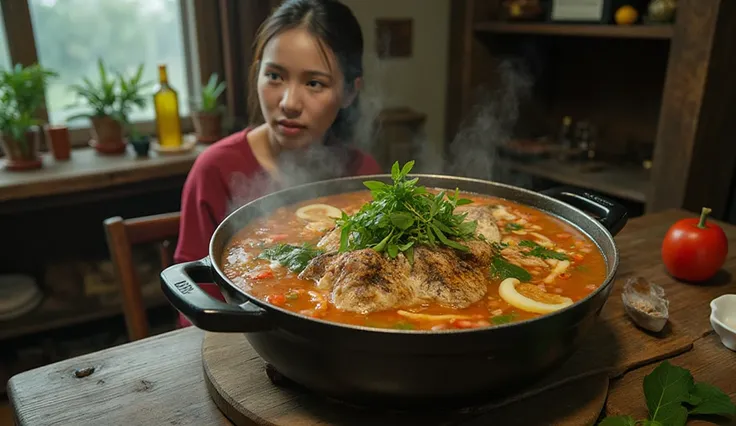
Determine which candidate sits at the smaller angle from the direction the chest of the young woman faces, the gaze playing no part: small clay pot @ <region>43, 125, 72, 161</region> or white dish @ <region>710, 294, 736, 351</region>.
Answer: the white dish

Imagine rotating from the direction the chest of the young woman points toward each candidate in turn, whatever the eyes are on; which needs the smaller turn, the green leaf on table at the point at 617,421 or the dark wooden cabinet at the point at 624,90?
the green leaf on table

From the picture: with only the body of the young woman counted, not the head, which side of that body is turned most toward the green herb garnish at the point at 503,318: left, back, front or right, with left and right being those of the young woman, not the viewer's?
front

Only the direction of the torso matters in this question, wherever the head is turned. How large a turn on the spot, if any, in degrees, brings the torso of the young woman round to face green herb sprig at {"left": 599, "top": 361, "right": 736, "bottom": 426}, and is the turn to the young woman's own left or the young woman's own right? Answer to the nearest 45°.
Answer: approximately 45° to the young woman's own left

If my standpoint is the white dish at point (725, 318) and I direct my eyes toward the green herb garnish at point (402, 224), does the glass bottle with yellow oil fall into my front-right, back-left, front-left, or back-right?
front-right

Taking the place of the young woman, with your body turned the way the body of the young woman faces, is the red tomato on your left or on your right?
on your left

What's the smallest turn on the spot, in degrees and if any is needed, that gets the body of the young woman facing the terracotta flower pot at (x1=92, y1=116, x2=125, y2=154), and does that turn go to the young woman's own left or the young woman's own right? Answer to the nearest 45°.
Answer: approximately 135° to the young woman's own right

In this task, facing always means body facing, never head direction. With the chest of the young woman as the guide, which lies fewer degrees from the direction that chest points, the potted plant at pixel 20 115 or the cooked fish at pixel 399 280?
the cooked fish

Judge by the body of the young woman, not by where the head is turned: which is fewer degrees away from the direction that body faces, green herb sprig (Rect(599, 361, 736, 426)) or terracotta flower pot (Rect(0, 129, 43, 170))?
the green herb sprig

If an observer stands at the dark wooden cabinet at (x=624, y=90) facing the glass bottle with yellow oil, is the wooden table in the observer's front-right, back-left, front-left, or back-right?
front-left

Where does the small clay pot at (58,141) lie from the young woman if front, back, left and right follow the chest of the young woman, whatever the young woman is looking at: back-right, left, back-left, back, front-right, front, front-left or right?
back-right

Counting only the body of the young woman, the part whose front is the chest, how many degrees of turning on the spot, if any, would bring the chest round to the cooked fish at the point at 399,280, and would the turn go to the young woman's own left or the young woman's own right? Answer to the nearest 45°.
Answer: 0° — they already face it

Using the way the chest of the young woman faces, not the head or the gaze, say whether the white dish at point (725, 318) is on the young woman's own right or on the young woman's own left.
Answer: on the young woman's own left

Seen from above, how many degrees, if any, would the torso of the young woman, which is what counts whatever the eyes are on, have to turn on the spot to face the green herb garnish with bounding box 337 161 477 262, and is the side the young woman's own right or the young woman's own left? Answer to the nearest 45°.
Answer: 0° — they already face it

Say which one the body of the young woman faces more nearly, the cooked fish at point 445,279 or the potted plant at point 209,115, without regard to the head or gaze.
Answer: the cooked fish

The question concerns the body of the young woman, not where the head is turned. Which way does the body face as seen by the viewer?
toward the camera
